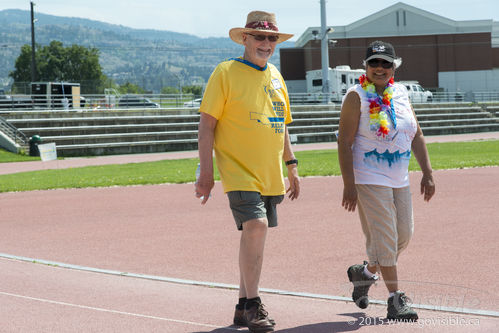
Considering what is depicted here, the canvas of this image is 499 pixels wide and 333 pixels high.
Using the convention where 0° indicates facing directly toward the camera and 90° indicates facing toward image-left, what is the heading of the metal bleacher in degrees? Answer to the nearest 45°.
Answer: approximately 0°

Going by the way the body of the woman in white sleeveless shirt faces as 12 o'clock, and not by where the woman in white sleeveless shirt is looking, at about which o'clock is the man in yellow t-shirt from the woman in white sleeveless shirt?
The man in yellow t-shirt is roughly at 4 o'clock from the woman in white sleeveless shirt.

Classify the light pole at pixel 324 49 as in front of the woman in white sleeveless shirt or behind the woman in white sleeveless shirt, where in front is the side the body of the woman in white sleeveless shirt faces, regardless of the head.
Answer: behind

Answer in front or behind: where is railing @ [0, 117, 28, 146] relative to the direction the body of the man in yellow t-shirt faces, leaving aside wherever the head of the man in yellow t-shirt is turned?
behind

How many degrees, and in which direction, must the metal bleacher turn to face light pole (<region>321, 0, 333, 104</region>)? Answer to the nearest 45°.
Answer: approximately 135° to its left

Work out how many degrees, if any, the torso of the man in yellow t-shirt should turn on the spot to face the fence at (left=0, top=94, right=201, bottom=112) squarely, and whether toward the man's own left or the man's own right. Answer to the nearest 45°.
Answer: approximately 135° to the man's own left

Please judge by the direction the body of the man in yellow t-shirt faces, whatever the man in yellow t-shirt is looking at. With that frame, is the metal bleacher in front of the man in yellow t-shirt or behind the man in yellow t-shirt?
behind

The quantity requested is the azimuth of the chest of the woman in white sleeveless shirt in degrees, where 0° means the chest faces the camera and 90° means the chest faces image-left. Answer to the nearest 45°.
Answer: approximately 315°
